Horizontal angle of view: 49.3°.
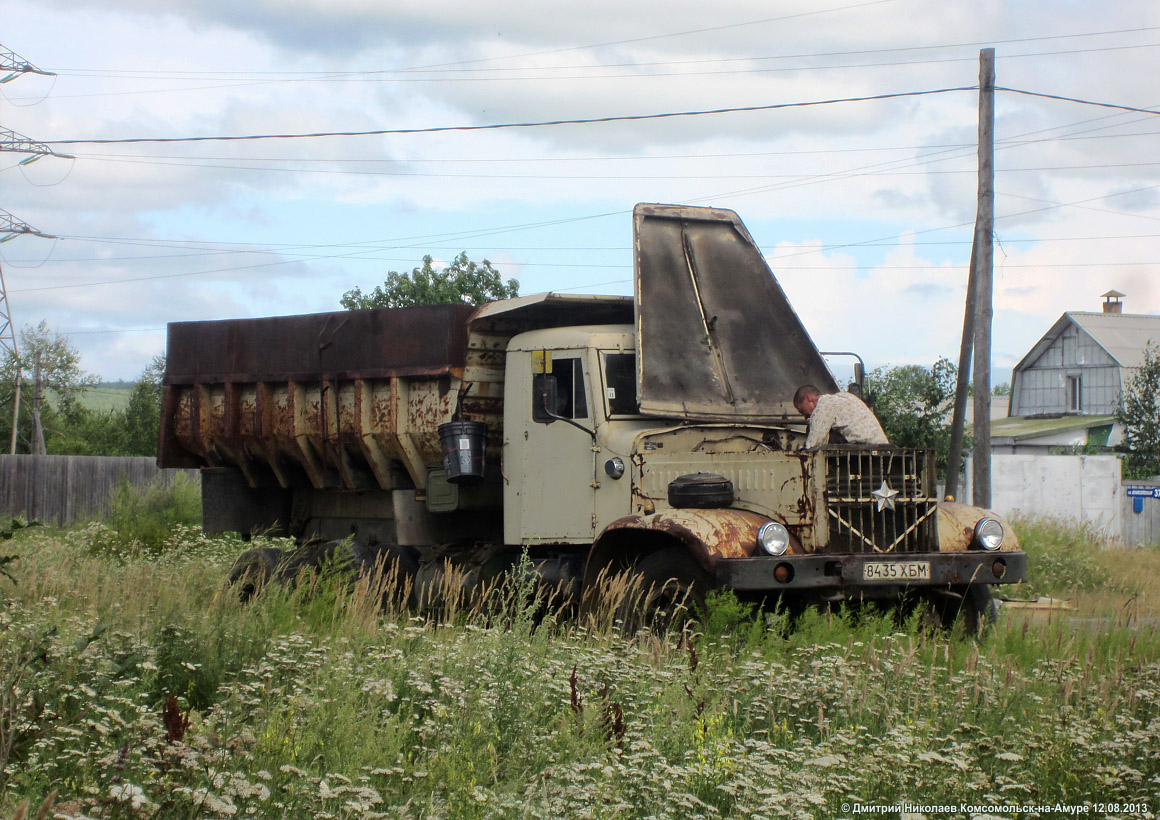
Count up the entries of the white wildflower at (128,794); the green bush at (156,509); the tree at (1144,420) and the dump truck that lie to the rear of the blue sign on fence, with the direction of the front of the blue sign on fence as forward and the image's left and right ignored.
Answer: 1

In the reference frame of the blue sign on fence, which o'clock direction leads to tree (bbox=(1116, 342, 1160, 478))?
The tree is roughly at 6 o'clock from the blue sign on fence.

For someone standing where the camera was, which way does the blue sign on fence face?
facing the viewer

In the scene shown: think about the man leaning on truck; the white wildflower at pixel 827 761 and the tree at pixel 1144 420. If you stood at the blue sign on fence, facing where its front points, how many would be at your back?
1

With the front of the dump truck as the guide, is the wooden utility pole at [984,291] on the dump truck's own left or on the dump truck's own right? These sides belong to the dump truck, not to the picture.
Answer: on the dump truck's own left

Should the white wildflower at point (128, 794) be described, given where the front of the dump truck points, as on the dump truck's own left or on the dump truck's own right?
on the dump truck's own right

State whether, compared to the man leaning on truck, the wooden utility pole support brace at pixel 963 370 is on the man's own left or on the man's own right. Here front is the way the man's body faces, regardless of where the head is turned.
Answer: on the man's own right

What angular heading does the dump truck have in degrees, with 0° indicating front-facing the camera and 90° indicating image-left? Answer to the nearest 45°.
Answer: approximately 315°

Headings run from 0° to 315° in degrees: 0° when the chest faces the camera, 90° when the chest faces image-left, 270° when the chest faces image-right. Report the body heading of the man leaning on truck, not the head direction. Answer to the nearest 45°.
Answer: approximately 90°

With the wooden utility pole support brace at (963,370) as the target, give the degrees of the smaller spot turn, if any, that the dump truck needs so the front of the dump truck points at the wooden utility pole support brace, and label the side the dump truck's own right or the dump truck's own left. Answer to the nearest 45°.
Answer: approximately 90° to the dump truck's own left

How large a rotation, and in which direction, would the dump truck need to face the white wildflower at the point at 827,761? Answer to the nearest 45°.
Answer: approximately 45° to its right

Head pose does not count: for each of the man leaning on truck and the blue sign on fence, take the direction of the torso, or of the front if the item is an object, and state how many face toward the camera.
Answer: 1

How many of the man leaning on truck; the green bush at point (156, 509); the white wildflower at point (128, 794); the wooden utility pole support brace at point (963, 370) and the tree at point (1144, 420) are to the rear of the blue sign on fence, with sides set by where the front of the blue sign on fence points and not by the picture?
1
